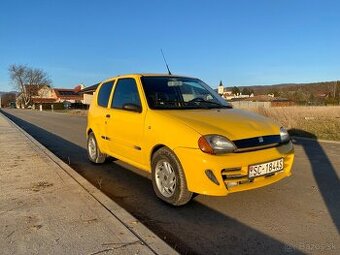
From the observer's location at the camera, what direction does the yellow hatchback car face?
facing the viewer and to the right of the viewer
